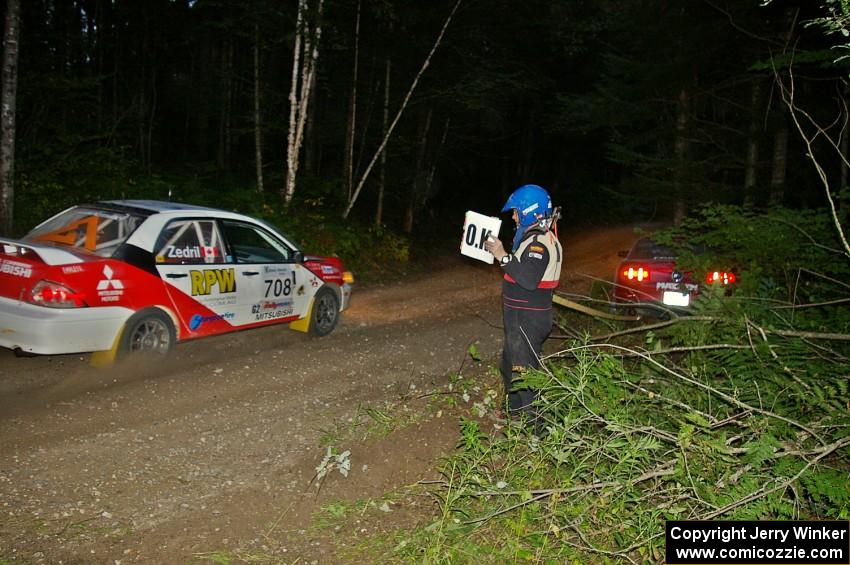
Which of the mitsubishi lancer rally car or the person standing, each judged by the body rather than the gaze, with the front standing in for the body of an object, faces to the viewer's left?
the person standing

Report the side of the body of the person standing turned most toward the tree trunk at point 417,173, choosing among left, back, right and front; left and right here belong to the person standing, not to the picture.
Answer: right

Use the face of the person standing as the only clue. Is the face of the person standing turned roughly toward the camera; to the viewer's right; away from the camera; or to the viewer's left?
to the viewer's left

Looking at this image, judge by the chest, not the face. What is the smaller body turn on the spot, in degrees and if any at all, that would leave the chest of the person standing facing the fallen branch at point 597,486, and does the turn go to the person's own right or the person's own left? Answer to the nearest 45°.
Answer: approximately 90° to the person's own left

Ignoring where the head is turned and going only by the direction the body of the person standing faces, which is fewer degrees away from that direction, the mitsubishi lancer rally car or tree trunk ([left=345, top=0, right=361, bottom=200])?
the mitsubishi lancer rally car

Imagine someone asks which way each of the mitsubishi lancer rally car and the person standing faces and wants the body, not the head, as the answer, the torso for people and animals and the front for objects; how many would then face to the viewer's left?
1

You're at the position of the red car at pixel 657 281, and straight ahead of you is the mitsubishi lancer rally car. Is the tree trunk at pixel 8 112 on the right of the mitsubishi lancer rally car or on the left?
right

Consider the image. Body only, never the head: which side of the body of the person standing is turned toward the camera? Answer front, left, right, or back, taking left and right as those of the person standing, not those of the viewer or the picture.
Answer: left
